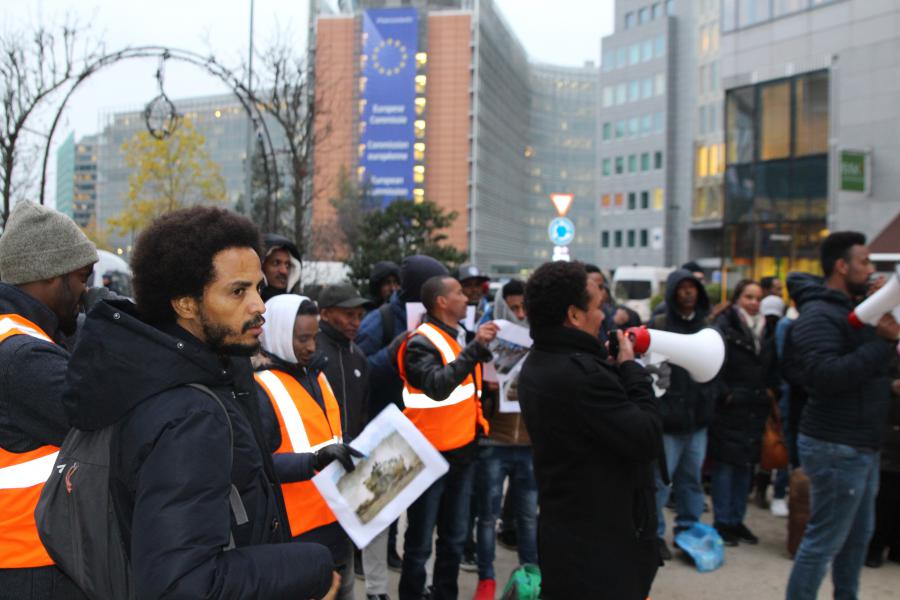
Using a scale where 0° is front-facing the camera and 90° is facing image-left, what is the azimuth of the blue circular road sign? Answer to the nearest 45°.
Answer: approximately 0°

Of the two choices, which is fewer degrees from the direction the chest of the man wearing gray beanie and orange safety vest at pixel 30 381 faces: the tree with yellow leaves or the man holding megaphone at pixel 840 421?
the man holding megaphone

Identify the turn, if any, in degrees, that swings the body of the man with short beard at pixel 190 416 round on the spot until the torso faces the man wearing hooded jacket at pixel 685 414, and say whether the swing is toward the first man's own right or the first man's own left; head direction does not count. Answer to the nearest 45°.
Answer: approximately 45° to the first man's own left

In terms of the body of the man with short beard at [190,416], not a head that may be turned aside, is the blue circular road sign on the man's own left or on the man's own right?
on the man's own left

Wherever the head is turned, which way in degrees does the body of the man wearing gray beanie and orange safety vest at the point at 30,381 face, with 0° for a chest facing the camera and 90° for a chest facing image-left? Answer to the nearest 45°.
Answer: approximately 270°

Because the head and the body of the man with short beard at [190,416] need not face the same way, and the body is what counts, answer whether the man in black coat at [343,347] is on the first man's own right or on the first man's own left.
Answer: on the first man's own left

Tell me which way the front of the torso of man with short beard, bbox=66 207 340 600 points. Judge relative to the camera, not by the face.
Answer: to the viewer's right

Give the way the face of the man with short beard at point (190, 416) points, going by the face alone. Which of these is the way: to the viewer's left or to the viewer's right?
to the viewer's right
